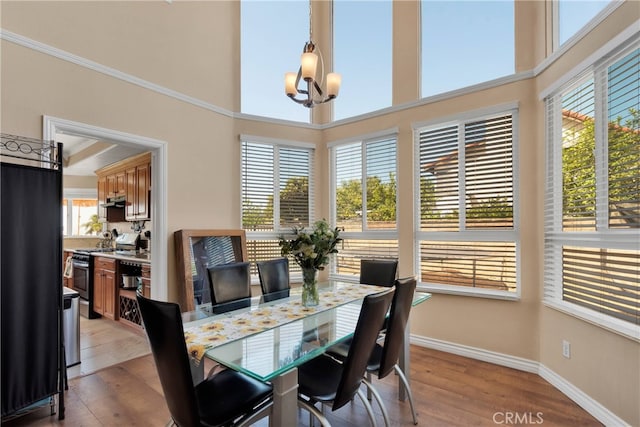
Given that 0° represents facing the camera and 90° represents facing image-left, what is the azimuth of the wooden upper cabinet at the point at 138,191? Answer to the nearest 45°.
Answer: approximately 45°

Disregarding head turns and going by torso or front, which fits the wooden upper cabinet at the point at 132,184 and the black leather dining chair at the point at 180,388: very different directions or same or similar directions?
very different directions

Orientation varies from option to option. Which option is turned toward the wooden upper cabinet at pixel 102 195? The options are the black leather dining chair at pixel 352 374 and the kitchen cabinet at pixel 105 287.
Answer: the black leather dining chair

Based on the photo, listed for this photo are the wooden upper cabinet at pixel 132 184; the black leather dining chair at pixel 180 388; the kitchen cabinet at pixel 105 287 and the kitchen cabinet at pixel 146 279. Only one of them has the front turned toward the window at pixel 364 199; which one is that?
the black leather dining chair

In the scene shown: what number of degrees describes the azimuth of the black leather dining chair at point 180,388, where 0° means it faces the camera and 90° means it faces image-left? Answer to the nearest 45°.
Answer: approximately 225°

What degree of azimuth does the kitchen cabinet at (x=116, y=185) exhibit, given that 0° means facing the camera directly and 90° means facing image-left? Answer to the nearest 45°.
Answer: approximately 45°

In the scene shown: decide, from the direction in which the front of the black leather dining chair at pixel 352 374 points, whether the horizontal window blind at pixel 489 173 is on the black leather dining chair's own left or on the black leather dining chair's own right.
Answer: on the black leather dining chair's own right

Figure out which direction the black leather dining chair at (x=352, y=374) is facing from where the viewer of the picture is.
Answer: facing away from the viewer and to the left of the viewer
